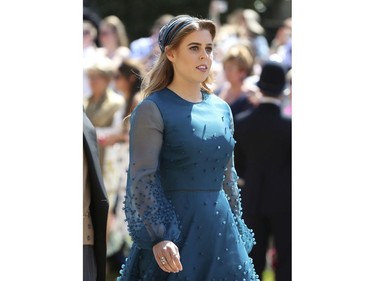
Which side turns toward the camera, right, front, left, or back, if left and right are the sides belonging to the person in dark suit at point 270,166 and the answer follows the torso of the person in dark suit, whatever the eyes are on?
back

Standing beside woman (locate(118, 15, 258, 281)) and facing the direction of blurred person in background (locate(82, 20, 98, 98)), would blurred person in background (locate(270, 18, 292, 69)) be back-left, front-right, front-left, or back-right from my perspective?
front-right

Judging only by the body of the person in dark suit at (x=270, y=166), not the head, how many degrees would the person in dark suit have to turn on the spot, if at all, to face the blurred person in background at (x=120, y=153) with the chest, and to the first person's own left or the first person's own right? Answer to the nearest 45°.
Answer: approximately 45° to the first person's own left

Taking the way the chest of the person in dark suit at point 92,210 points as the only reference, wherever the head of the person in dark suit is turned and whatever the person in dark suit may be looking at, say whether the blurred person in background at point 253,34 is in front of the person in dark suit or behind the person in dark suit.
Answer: behind

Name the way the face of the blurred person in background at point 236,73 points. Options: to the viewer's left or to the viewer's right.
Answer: to the viewer's left

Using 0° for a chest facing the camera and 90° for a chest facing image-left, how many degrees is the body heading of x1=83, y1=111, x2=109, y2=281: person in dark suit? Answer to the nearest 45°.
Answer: approximately 0°

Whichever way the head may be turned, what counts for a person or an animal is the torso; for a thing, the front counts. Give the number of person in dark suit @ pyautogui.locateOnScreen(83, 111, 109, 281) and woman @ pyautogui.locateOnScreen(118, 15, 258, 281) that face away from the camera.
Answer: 0

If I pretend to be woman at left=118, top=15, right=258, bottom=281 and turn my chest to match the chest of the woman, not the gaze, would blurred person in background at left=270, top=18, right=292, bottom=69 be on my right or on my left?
on my left

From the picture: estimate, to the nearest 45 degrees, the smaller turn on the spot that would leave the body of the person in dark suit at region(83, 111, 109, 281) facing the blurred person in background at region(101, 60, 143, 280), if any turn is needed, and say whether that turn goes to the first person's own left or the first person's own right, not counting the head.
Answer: approximately 180°

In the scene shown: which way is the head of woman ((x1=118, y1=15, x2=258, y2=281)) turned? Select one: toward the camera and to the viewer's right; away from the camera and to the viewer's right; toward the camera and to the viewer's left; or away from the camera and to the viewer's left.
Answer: toward the camera and to the viewer's right

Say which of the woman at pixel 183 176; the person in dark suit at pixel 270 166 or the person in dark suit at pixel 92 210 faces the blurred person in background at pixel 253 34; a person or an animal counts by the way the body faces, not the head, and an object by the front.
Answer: the person in dark suit at pixel 270 166
